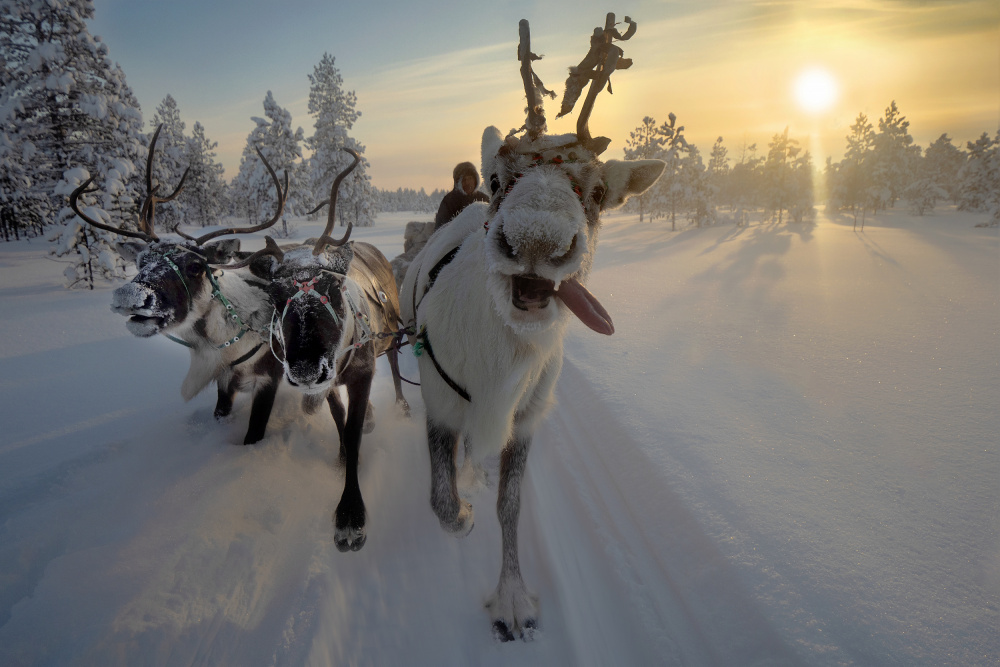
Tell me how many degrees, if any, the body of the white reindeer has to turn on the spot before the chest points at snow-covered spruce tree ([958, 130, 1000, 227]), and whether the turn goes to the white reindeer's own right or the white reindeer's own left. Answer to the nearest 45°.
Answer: approximately 135° to the white reindeer's own left

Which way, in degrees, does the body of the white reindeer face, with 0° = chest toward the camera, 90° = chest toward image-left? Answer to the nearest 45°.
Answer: approximately 0°

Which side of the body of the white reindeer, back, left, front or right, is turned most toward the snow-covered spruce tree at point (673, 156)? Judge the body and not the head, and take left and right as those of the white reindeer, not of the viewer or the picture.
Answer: back

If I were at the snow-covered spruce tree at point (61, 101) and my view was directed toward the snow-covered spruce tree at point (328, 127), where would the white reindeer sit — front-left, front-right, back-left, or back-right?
back-right

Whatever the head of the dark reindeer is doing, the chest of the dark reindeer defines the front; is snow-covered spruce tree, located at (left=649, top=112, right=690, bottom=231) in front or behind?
behind

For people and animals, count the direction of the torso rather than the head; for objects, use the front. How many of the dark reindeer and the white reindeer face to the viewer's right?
0

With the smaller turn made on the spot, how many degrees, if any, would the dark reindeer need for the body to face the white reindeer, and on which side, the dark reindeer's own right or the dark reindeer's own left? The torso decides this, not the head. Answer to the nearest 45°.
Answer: approximately 90° to the dark reindeer's own left

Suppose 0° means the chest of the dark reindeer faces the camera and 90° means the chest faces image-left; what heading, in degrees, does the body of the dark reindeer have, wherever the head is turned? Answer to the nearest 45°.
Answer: approximately 45°
